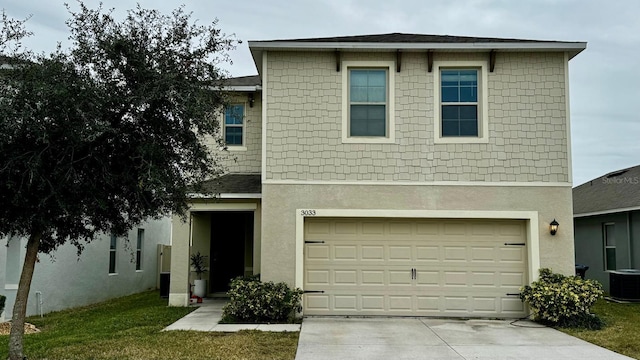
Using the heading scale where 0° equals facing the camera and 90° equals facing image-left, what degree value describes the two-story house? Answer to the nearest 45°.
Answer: approximately 0°

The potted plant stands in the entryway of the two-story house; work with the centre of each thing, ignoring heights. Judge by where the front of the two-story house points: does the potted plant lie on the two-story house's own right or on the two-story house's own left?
on the two-story house's own right

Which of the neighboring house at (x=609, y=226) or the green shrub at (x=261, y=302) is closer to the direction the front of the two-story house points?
the green shrub

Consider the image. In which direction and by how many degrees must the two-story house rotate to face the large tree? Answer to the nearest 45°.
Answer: approximately 45° to its right

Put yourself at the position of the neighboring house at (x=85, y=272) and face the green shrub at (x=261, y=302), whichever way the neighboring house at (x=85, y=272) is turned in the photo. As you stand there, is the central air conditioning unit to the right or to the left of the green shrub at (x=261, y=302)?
left

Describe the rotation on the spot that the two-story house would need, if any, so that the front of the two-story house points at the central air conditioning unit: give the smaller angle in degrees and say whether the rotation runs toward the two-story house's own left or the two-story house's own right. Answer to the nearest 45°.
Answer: approximately 135° to the two-story house's own left

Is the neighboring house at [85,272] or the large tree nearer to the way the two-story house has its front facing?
the large tree

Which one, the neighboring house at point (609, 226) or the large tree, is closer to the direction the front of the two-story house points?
the large tree

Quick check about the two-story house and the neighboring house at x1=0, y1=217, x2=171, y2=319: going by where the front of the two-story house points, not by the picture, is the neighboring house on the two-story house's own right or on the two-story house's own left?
on the two-story house's own right

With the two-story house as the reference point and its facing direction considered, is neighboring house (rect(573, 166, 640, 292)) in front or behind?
behind

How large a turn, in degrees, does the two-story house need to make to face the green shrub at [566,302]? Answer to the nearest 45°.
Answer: approximately 90° to its left
